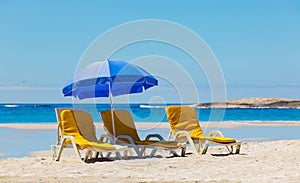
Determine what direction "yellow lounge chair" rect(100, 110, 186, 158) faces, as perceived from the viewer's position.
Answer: facing the viewer and to the right of the viewer

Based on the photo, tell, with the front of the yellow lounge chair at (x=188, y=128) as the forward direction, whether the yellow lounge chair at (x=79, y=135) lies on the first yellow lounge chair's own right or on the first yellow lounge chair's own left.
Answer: on the first yellow lounge chair's own right

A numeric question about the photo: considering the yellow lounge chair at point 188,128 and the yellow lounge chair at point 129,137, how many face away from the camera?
0

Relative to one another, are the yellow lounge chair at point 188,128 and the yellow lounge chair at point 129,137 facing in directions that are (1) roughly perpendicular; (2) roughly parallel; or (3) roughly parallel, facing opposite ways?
roughly parallel
